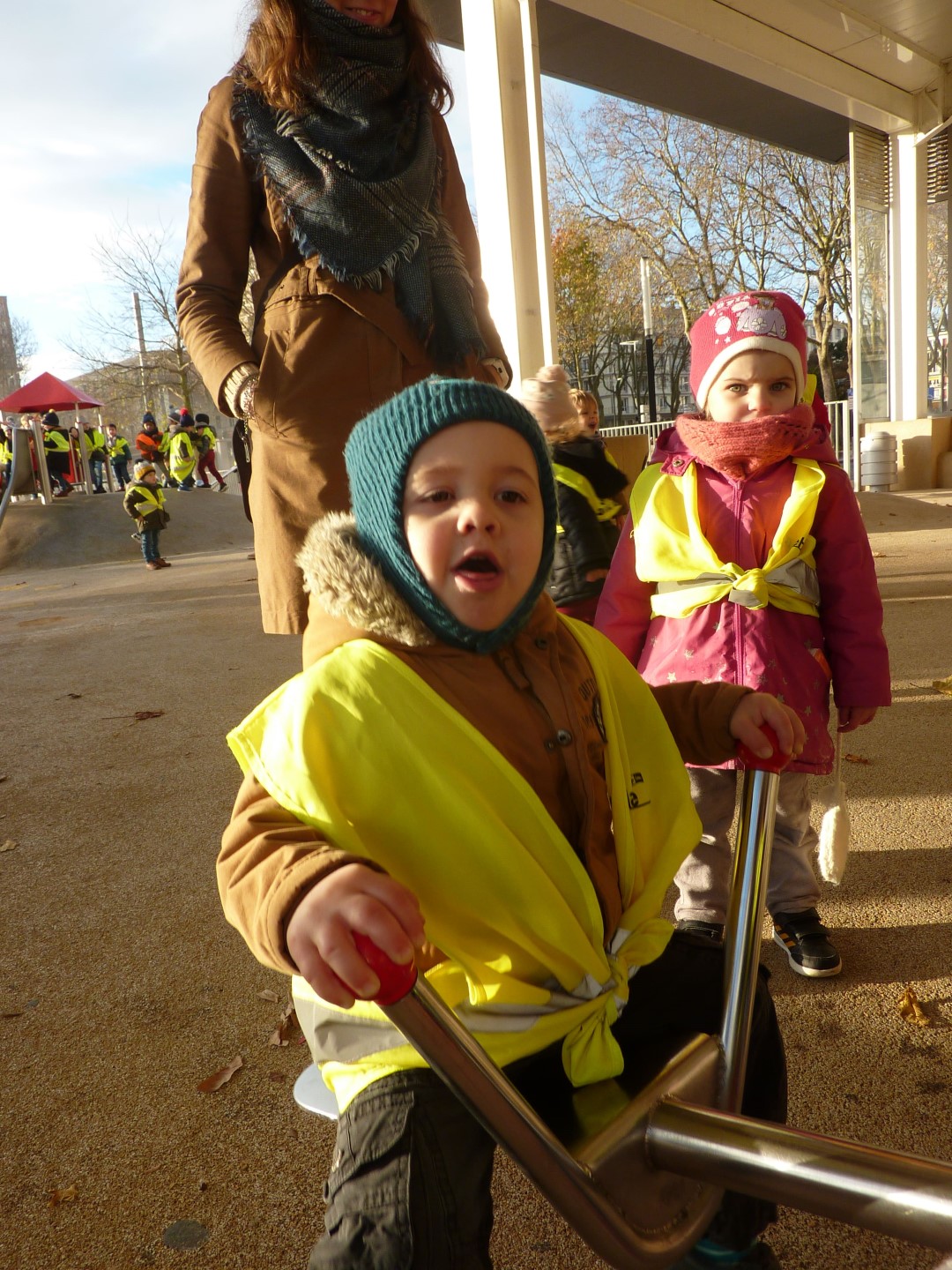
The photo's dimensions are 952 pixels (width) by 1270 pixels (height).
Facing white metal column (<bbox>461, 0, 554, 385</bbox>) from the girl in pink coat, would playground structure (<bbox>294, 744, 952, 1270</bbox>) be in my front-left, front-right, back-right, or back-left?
back-left

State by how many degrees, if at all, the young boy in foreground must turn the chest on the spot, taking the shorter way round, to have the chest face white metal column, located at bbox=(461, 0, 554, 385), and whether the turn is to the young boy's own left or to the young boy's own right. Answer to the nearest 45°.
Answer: approximately 135° to the young boy's own left

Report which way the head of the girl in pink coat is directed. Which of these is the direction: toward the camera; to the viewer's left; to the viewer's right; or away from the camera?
toward the camera

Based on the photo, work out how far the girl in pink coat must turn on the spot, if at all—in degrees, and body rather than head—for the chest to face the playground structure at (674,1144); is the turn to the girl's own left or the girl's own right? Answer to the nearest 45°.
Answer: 0° — they already face it

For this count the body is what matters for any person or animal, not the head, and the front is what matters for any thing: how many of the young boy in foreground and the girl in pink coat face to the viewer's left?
0

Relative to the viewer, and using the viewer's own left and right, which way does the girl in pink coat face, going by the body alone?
facing the viewer

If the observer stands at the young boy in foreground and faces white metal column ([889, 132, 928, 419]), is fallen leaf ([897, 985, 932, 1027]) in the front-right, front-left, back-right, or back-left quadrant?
front-right

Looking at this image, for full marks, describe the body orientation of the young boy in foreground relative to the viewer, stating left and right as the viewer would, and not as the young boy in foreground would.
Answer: facing the viewer and to the right of the viewer

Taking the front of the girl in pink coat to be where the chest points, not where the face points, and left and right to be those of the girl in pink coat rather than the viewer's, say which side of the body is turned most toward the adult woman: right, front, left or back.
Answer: right

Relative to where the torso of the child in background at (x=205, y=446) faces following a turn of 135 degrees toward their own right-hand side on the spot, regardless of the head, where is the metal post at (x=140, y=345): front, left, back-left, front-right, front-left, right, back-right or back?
front-left

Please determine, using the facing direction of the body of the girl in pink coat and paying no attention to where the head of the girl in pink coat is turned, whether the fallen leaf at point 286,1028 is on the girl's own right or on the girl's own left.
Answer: on the girl's own right

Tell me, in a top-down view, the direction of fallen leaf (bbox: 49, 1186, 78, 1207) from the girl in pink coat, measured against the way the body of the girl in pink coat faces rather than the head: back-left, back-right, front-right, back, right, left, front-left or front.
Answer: front-right

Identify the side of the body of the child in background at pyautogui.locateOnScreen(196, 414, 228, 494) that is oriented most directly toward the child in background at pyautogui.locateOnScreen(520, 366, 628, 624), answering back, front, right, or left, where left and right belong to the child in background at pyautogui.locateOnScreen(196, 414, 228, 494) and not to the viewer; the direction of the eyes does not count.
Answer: left

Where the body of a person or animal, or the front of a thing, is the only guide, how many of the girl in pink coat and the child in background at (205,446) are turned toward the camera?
1

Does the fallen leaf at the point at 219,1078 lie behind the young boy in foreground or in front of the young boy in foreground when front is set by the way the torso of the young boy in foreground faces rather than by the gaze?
behind

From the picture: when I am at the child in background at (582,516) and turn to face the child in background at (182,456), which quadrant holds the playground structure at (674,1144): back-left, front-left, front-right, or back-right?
back-left

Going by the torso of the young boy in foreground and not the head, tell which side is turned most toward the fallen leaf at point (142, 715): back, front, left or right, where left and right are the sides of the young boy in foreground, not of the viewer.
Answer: back
